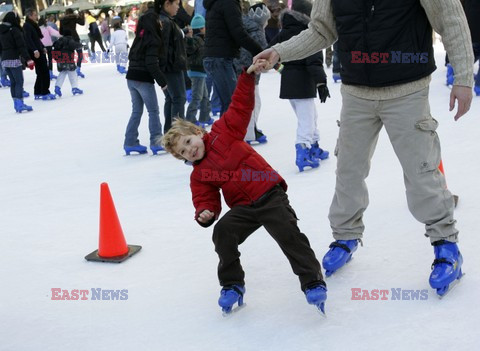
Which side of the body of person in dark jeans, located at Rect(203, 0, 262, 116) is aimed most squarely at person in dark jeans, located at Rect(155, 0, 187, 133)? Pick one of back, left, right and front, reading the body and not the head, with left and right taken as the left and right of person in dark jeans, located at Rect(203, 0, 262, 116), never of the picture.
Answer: left

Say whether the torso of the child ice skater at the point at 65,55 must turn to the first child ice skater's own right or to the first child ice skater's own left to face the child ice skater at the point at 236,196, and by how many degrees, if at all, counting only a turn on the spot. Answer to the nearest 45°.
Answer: approximately 180°

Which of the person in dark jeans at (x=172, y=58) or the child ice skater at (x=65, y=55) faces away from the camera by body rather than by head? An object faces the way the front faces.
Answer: the child ice skater
